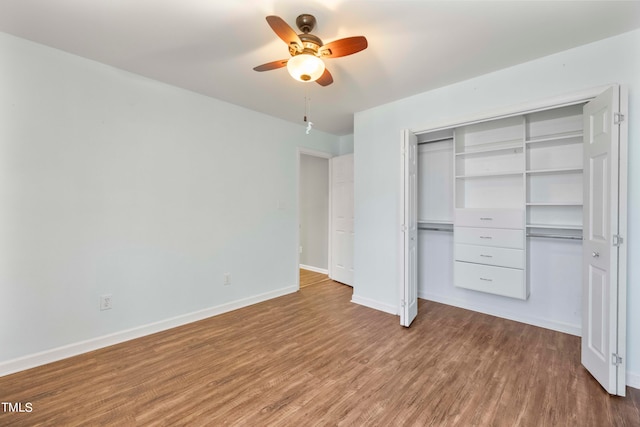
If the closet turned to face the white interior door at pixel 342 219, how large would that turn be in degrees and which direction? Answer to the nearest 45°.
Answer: approximately 45° to its right

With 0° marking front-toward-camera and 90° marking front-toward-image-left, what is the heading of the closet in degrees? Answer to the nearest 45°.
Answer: approximately 45°

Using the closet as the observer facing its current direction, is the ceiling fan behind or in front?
in front

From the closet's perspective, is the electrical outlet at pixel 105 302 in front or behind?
in front

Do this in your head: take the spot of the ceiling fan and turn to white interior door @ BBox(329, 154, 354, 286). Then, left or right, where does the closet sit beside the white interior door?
right

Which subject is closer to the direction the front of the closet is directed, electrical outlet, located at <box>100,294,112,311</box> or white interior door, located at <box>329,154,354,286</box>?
the electrical outlet
